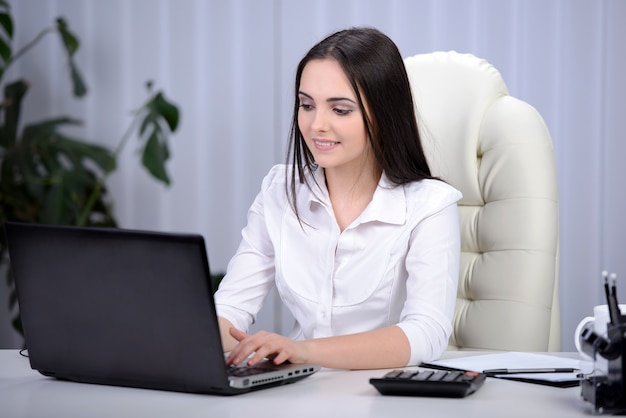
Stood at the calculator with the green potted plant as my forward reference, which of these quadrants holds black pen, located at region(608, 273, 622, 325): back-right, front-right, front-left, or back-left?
back-right

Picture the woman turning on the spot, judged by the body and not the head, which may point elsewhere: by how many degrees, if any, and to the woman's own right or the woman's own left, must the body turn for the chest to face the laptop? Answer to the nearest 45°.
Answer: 0° — they already face it

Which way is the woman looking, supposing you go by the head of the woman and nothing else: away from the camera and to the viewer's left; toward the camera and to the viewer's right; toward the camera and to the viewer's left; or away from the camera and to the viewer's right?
toward the camera and to the viewer's left

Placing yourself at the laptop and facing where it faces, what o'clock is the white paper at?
The white paper is roughly at 1 o'clock from the laptop.

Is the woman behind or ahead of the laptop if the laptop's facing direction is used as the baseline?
ahead

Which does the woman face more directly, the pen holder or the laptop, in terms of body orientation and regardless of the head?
the laptop

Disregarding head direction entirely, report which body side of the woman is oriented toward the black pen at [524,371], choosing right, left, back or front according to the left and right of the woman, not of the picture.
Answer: left

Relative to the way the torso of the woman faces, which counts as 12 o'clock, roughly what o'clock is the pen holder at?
The pen holder is roughly at 10 o'clock from the woman.

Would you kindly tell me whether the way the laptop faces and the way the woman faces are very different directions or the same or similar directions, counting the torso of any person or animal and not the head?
very different directions

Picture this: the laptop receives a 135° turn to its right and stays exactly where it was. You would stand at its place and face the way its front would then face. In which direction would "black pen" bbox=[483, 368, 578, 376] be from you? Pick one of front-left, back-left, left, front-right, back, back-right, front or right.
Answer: left

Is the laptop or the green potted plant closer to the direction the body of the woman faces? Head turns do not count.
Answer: the laptop

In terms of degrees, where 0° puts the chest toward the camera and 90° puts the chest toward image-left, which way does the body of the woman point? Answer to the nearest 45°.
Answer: approximately 45°

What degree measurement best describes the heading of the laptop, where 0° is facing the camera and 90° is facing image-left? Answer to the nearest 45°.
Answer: approximately 225°

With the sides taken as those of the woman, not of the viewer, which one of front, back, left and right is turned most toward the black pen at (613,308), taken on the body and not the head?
left
